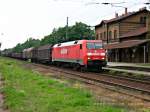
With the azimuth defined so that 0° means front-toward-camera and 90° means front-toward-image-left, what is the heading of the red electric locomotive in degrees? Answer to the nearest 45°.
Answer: approximately 315°
